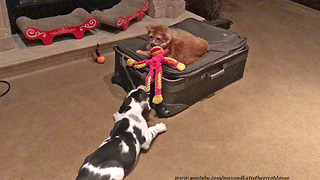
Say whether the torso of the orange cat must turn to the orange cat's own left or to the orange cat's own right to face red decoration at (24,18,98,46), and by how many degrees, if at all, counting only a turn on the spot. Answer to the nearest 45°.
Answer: approximately 90° to the orange cat's own right

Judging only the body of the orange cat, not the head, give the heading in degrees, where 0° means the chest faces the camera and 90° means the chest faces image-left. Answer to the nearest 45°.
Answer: approximately 45°

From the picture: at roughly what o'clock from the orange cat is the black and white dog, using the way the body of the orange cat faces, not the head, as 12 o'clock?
The black and white dog is roughly at 11 o'clock from the orange cat.

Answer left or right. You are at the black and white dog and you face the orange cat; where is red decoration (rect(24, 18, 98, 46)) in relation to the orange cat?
left
